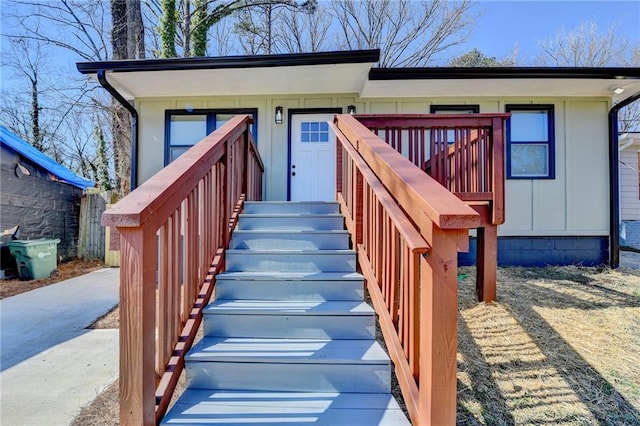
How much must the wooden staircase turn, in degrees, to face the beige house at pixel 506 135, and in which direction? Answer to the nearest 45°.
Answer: approximately 135° to its left

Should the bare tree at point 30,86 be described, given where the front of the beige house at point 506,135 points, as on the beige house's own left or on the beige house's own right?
on the beige house's own right

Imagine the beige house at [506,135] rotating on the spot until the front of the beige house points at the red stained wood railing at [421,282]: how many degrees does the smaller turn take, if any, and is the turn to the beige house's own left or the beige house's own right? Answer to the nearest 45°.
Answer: approximately 45° to the beige house's own right

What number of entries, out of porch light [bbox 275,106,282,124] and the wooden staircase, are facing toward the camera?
2

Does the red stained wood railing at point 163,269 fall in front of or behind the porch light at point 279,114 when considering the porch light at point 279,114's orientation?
in front

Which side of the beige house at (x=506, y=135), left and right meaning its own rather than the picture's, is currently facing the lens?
front

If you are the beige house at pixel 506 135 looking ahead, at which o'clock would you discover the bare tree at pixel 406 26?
The bare tree is roughly at 6 o'clock from the beige house.

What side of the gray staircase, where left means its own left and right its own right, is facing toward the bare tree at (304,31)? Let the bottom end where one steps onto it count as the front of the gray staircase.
back

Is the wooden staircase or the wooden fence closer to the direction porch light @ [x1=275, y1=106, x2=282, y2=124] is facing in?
the wooden staircase

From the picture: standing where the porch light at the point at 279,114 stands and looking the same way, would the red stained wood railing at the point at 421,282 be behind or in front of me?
in front

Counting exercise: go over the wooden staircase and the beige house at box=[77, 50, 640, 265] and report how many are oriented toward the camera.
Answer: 2

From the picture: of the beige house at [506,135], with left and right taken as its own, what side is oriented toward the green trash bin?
right
